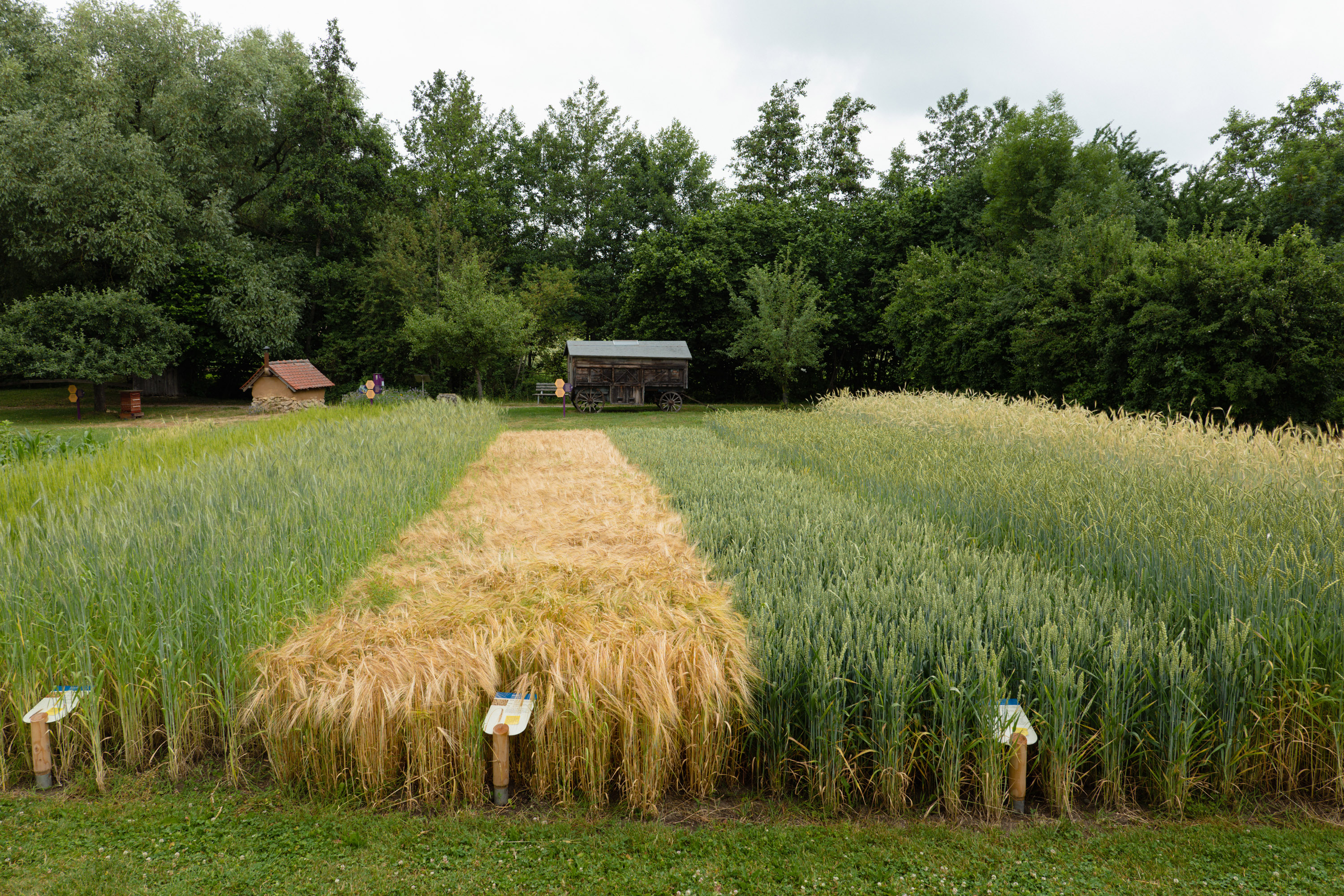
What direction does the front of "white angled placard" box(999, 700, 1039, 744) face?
toward the camera

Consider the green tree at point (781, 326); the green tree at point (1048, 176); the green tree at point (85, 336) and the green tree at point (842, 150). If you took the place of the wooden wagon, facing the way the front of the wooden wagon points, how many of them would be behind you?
1

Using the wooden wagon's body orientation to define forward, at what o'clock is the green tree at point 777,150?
The green tree is roughly at 10 o'clock from the wooden wagon.

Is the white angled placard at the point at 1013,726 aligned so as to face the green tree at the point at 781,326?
no

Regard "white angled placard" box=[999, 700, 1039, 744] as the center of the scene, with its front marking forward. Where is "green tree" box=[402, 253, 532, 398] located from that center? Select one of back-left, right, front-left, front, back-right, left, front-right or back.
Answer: back-right

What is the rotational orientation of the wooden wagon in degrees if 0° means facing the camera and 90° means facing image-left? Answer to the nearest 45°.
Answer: approximately 270°

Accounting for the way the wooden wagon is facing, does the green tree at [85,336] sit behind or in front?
behind

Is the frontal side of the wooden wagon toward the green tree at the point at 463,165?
no

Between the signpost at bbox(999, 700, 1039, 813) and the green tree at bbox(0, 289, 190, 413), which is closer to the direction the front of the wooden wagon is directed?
the signpost

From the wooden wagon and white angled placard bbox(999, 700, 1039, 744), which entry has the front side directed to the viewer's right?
the wooden wagon

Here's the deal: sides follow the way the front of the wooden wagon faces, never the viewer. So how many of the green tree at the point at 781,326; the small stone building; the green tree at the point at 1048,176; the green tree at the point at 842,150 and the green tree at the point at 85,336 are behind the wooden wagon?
2

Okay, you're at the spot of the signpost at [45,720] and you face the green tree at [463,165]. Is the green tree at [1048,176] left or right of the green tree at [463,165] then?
right

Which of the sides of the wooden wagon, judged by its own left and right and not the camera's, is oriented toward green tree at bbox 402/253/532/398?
back

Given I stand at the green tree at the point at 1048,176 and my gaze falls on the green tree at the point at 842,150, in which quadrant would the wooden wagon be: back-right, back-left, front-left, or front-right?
front-left

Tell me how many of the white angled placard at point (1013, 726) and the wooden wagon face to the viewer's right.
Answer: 1

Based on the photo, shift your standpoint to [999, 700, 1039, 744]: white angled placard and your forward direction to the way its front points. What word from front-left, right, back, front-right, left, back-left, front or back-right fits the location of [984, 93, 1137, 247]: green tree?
back

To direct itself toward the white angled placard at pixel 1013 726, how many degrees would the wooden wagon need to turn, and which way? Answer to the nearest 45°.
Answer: approximately 90° to its right

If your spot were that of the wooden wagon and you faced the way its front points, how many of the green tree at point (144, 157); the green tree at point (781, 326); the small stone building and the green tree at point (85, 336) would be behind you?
3
